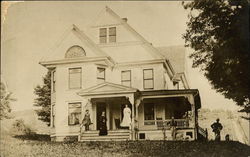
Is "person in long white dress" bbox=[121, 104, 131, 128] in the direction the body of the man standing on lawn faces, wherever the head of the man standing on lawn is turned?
no

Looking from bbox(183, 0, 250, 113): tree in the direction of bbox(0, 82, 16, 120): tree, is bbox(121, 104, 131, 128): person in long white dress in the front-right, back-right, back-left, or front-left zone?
front-right

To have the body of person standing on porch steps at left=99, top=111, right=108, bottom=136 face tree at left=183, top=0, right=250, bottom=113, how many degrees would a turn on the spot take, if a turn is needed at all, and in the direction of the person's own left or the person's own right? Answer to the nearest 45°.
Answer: approximately 45° to the person's own left

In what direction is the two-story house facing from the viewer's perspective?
toward the camera

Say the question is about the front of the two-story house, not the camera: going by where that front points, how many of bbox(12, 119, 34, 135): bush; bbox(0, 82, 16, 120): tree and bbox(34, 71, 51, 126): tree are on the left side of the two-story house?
0

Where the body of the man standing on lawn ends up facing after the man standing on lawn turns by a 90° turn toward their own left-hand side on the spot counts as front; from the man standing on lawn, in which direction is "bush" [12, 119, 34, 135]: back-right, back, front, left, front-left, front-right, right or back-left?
back

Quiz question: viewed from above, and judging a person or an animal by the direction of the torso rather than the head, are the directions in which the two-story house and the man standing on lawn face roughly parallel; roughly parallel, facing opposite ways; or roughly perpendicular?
roughly parallel

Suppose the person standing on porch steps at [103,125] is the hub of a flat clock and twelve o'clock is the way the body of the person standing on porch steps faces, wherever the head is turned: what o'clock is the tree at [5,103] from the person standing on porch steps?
The tree is roughly at 3 o'clock from the person standing on porch steps.

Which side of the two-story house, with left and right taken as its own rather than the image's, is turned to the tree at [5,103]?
right

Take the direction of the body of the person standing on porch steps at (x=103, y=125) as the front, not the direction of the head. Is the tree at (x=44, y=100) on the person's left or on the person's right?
on the person's right

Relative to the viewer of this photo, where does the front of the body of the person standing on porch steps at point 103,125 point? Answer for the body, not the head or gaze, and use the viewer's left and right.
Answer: facing the viewer

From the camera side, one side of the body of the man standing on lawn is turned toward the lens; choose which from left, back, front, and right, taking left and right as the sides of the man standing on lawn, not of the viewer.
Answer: front

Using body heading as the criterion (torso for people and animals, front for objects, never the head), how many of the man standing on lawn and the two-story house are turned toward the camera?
2

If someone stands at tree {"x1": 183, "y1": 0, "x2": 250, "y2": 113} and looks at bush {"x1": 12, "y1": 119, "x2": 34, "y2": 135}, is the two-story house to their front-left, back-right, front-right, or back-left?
front-right
